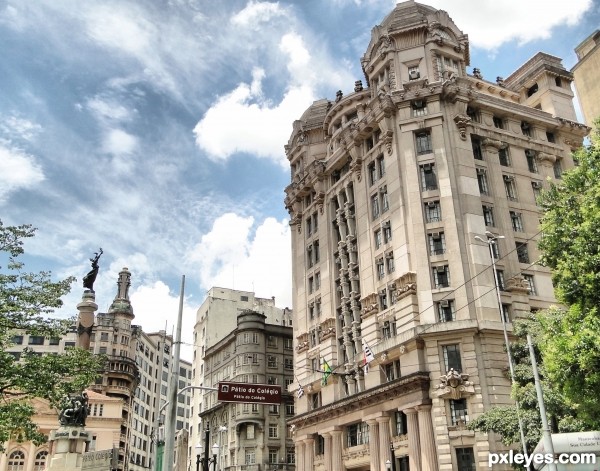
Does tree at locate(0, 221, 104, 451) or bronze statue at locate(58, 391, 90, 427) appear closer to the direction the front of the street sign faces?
the tree

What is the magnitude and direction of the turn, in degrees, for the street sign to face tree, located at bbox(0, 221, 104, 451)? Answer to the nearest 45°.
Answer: approximately 90° to its right

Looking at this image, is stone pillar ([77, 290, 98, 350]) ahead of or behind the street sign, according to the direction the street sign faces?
behind

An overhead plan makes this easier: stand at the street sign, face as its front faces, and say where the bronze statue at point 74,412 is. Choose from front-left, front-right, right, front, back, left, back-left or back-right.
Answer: back-right

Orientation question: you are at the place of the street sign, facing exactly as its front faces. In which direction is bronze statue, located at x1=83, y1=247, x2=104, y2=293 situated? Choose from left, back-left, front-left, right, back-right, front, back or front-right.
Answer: back-right

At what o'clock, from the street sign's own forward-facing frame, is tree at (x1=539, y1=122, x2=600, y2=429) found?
The tree is roughly at 10 o'clock from the street sign.

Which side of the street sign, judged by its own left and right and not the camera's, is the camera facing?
front
